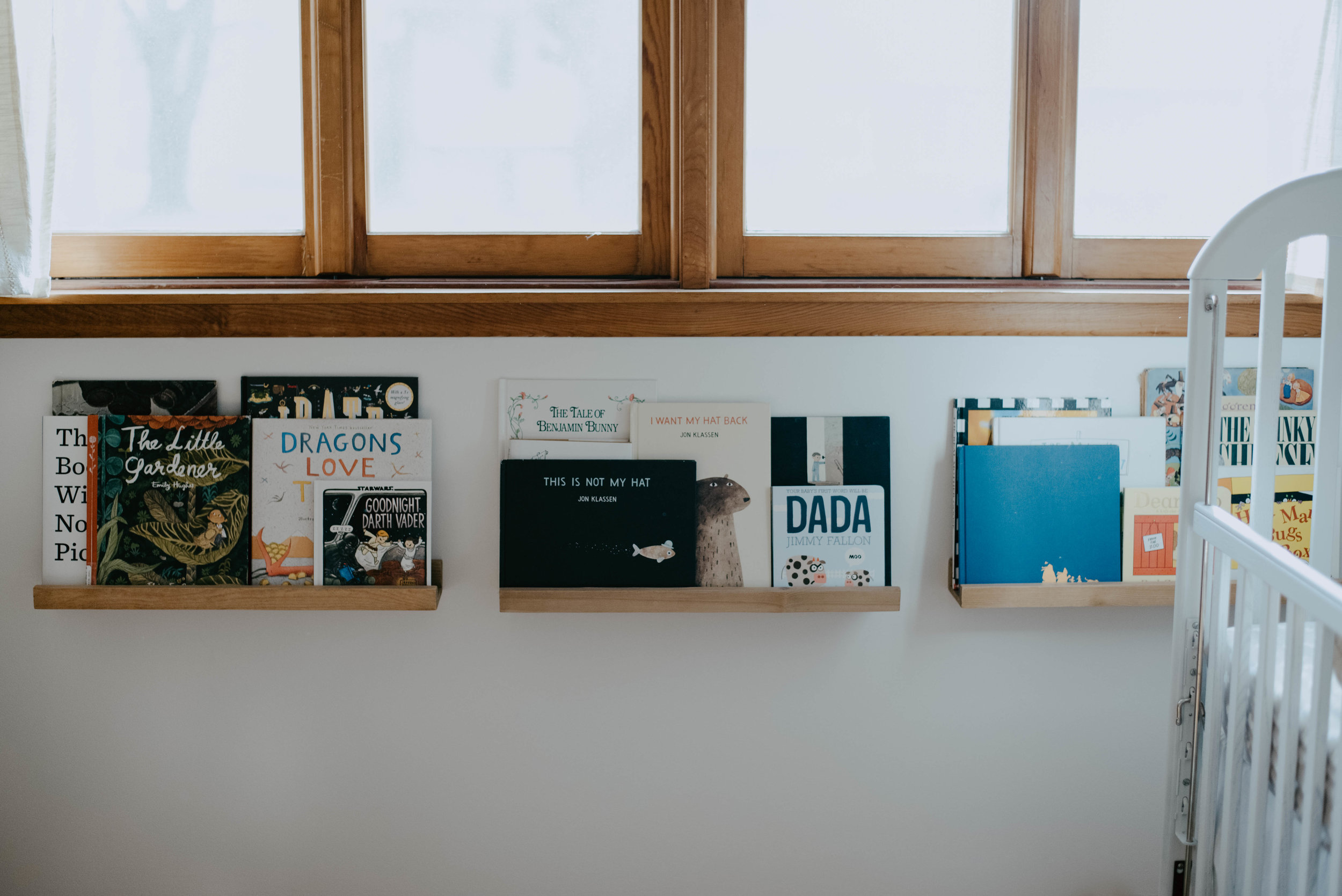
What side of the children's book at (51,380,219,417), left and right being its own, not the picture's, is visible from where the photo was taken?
front

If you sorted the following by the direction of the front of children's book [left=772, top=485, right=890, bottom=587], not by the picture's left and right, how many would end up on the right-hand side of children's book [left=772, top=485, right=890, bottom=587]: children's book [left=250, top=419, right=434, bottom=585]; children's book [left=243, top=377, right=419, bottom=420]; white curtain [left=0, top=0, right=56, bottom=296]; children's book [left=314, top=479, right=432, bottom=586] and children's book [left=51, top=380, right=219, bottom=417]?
5

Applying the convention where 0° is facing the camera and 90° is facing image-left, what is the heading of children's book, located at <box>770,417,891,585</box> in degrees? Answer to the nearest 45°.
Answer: approximately 0°

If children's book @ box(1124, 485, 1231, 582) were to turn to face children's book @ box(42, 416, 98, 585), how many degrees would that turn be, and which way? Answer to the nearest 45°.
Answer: approximately 45° to its right

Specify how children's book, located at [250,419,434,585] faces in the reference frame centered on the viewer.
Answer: facing the viewer

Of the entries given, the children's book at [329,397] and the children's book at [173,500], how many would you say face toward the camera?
2

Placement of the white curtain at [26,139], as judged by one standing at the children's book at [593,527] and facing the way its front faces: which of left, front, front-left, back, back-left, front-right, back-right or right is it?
right

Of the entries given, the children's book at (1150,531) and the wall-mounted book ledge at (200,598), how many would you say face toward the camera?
2

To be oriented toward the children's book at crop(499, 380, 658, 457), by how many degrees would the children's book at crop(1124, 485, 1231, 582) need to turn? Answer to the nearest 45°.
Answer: approximately 45° to its right

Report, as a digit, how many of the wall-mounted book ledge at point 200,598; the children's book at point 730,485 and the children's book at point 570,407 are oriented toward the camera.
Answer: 3

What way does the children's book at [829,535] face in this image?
toward the camera
